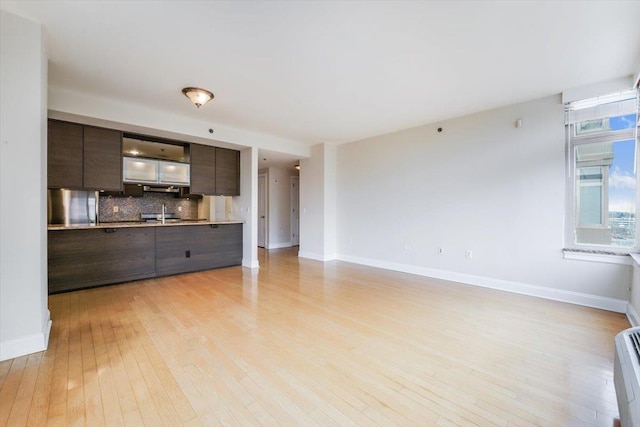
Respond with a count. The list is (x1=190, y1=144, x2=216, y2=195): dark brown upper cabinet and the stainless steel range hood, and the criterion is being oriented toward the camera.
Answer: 2

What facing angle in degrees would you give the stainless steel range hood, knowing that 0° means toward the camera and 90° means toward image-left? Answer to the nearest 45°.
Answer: approximately 0°

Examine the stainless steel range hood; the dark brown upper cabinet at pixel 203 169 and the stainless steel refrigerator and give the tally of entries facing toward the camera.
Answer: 3

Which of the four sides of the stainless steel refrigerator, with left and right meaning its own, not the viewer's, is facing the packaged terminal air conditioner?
front

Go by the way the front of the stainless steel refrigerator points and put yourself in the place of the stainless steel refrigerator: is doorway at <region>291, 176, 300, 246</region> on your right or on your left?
on your left
